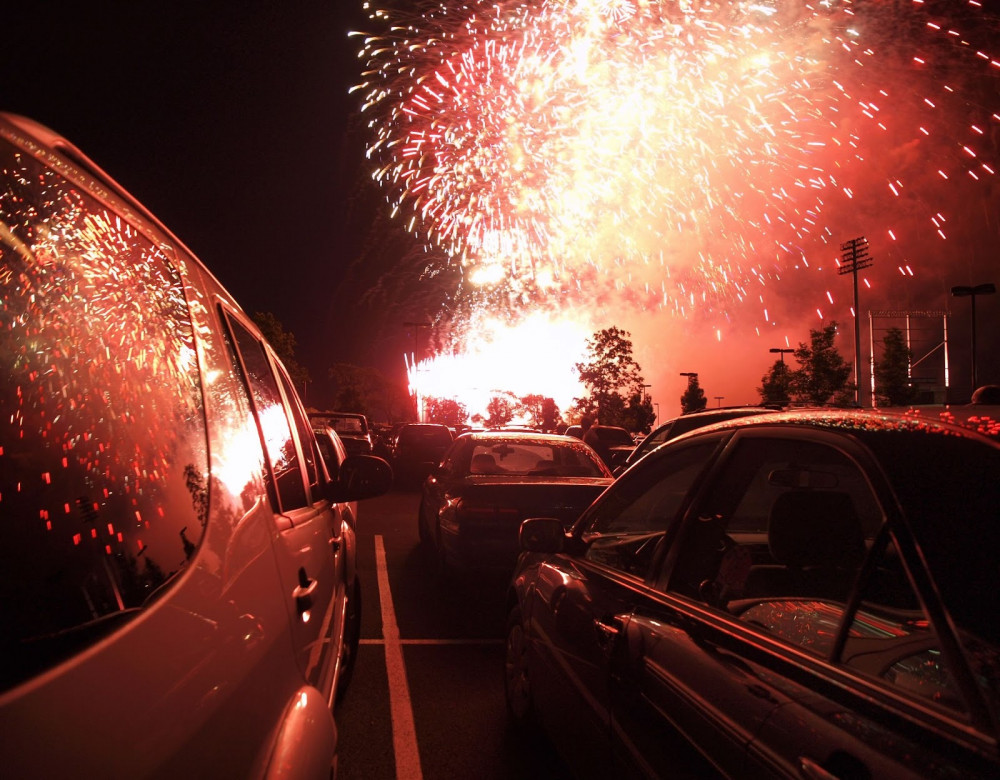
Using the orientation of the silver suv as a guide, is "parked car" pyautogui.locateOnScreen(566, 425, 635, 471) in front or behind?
in front

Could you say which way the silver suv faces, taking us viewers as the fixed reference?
facing away from the viewer and to the right of the viewer

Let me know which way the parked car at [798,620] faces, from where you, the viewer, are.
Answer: facing away from the viewer and to the left of the viewer

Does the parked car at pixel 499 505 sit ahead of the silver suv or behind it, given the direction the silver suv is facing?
ahead

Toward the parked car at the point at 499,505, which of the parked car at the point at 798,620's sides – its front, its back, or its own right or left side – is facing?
front

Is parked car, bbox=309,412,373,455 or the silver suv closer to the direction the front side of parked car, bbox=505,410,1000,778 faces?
the parked car

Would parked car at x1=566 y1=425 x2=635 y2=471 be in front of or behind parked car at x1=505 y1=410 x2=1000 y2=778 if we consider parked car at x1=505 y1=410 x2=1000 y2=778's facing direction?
in front

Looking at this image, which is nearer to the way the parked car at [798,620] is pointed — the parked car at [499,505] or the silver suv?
the parked car

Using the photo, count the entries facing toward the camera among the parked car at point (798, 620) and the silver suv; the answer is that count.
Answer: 0
